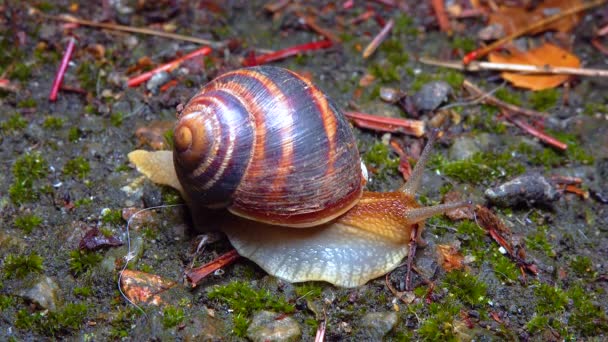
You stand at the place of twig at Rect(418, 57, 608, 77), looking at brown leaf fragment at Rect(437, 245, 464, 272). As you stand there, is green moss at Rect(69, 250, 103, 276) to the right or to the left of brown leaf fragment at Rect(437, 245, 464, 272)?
right

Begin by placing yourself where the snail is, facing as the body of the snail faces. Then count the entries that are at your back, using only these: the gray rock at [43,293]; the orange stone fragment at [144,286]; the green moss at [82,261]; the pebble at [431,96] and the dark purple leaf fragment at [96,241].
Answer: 4

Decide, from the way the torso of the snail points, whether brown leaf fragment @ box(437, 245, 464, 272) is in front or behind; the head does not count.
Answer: in front

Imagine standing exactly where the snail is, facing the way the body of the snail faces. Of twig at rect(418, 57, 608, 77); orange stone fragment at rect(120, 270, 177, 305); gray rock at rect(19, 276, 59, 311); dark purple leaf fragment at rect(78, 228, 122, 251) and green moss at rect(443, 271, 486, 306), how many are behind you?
3

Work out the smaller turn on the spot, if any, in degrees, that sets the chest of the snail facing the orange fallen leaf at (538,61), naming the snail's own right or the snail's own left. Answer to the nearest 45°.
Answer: approximately 45° to the snail's own left

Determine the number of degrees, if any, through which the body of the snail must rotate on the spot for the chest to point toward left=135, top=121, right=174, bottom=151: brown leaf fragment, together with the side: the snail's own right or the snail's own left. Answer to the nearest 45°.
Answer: approximately 135° to the snail's own left

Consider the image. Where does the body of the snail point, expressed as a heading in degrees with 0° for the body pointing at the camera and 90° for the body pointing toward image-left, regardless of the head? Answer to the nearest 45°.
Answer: approximately 270°

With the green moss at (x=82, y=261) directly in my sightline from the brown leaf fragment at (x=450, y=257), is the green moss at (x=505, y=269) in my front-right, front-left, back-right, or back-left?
back-left

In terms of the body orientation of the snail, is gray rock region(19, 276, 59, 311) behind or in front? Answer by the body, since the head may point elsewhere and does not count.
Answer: behind

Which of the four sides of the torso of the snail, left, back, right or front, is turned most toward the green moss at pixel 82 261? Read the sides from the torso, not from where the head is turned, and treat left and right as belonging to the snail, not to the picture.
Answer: back

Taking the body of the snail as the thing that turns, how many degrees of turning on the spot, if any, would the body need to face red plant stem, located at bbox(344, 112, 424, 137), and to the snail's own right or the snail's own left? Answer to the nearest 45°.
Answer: approximately 45° to the snail's own left

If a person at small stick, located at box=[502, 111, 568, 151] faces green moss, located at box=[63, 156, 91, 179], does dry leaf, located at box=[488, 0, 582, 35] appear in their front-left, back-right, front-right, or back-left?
back-right

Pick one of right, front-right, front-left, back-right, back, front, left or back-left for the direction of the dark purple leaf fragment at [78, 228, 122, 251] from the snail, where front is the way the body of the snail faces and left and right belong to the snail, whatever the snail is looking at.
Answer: back

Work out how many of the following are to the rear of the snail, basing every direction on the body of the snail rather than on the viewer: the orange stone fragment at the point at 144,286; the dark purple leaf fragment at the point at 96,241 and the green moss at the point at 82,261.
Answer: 3
